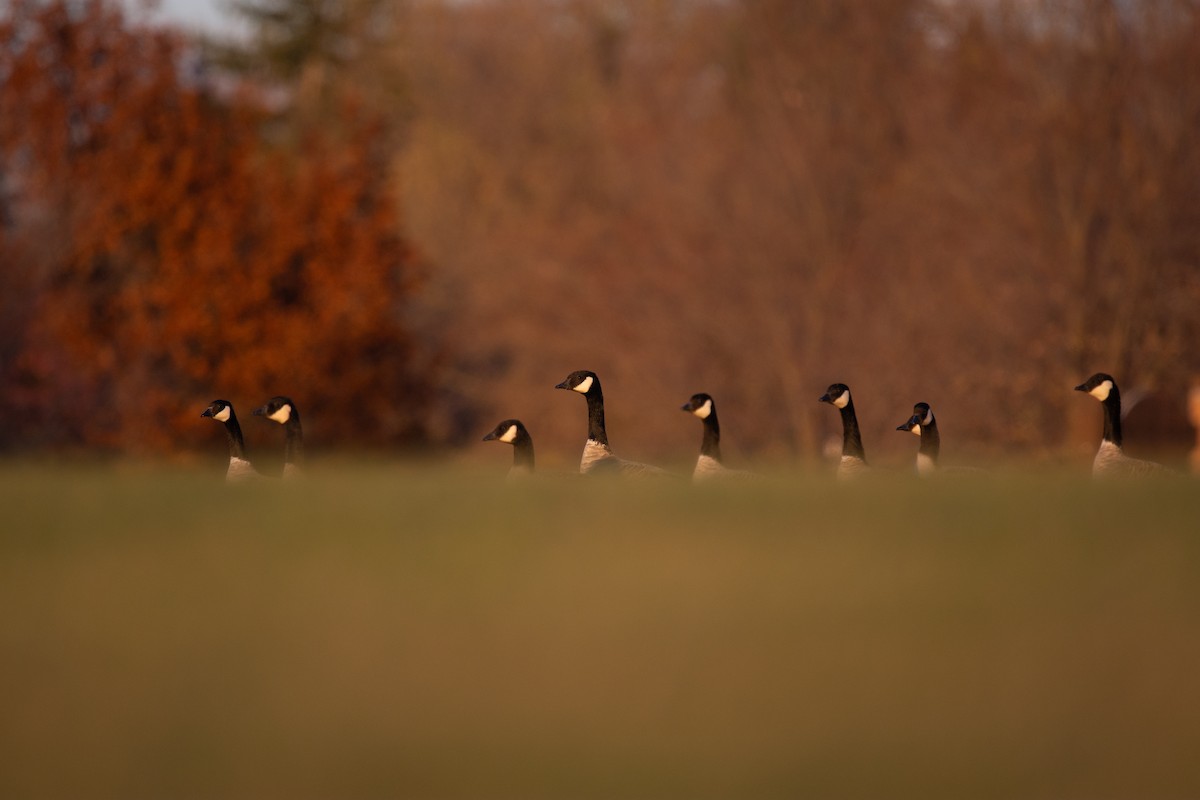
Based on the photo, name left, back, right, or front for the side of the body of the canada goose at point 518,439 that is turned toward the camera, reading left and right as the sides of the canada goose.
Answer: left

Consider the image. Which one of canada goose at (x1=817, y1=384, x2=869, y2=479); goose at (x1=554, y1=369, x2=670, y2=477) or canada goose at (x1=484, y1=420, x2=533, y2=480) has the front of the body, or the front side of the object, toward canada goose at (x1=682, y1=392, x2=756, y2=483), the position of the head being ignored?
canada goose at (x1=817, y1=384, x2=869, y2=479)

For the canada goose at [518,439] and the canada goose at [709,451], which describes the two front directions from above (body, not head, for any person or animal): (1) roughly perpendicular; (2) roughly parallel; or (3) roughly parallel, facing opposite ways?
roughly parallel

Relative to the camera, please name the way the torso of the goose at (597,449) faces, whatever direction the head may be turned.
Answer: to the viewer's left

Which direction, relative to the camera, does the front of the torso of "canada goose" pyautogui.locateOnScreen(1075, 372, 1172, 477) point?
to the viewer's left

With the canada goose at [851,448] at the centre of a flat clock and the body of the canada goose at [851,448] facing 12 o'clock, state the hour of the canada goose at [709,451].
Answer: the canada goose at [709,451] is roughly at 12 o'clock from the canada goose at [851,448].

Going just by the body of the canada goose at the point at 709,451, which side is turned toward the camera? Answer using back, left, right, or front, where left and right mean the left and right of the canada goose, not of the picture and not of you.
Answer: left

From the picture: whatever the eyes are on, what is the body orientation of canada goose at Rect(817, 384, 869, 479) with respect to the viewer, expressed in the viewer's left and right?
facing to the left of the viewer

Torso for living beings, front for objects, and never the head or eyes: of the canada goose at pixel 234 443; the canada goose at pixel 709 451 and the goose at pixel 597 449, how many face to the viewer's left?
3

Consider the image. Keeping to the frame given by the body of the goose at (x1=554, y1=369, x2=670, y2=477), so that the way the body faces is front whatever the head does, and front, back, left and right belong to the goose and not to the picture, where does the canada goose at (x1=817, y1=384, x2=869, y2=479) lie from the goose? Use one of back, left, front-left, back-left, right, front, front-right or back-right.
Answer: back

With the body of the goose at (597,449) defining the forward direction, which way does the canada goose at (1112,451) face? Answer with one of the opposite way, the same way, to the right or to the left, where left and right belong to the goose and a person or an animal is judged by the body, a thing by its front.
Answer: the same way

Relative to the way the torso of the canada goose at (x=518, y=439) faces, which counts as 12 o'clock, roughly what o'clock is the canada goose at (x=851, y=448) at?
the canada goose at (x=851, y=448) is roughly at 7 o'clock from the canada goose at (x=518, y=439).

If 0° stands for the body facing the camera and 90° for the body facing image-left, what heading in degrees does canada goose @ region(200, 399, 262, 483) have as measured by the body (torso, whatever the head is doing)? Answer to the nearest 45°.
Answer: approximately 90°

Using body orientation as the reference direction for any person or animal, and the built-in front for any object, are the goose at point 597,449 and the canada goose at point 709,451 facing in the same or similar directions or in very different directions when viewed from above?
same or similar directions

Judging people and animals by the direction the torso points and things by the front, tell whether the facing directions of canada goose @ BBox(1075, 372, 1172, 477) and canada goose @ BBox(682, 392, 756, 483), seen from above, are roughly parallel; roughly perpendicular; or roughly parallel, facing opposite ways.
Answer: roughly parallel

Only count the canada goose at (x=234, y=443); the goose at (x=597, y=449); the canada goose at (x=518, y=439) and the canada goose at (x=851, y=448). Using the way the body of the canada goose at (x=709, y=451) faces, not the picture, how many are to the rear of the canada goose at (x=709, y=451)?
1
